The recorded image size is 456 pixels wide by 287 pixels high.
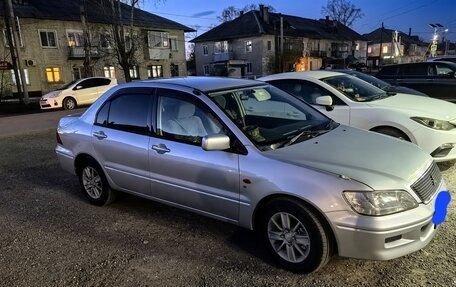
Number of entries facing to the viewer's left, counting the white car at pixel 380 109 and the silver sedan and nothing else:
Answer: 0

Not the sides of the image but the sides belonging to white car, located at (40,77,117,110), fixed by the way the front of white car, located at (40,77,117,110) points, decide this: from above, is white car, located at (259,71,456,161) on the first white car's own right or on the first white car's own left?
on the first white car's own left

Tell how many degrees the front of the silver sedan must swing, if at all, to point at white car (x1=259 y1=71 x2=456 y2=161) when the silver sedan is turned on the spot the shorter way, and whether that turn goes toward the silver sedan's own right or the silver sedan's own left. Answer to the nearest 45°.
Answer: approximately 90° to the silver sedan's own left

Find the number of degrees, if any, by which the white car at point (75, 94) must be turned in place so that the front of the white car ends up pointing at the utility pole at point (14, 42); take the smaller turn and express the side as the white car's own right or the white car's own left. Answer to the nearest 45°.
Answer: approximately 90° to the white car's own right

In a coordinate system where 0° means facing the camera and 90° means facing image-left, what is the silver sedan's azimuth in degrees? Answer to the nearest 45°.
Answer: approximately 315°

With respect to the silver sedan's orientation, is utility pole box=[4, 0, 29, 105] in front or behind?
behind

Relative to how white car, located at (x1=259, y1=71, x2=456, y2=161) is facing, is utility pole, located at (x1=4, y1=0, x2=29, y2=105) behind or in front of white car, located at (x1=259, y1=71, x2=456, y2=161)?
behind

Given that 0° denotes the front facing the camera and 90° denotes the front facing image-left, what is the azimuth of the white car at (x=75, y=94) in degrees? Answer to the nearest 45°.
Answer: approximately 45°

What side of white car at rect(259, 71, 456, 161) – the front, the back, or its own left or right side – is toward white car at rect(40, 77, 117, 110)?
back

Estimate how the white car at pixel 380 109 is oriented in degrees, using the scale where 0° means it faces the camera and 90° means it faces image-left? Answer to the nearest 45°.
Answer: approximately 315°

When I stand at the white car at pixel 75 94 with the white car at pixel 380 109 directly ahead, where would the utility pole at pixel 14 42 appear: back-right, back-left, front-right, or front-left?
back-right
